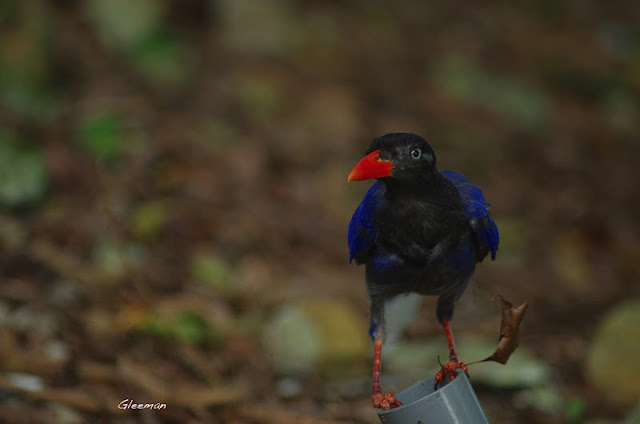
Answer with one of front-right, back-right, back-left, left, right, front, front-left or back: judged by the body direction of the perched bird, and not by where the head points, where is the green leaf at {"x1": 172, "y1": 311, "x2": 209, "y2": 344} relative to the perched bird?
back-right

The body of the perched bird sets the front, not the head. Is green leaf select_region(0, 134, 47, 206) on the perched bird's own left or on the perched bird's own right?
on the perched bird's own right

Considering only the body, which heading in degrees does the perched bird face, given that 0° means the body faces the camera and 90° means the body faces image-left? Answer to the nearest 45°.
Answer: approximately 0°
